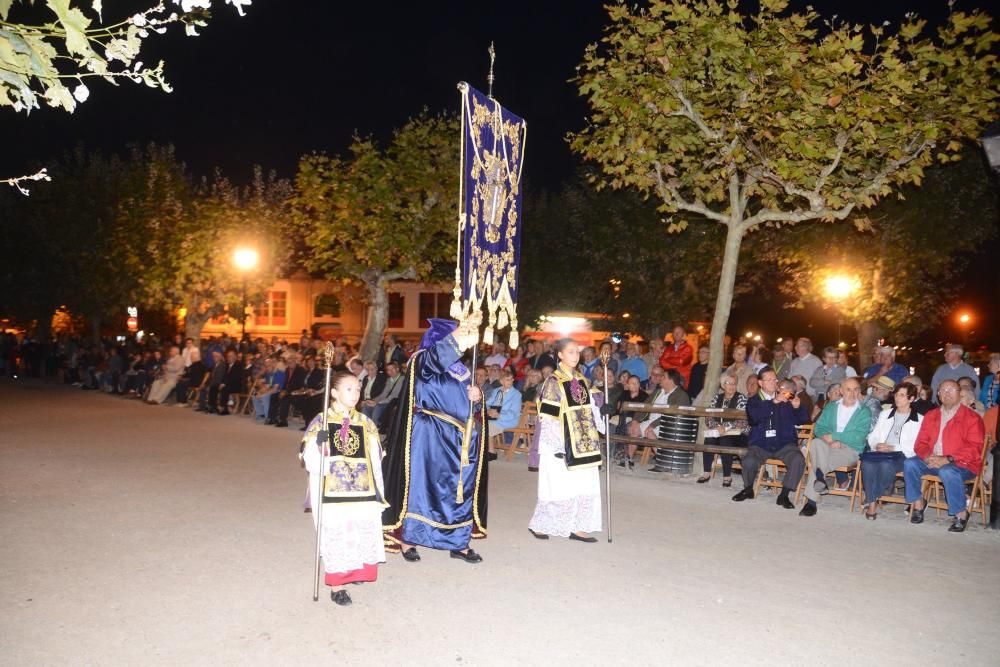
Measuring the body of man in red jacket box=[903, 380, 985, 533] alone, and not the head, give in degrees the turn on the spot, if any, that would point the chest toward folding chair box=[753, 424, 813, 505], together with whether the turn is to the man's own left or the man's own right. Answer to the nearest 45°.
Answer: approximately 45° to the man's own right

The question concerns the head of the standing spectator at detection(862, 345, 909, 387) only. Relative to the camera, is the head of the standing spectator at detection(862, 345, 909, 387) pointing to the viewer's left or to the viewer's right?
to the viewer's left

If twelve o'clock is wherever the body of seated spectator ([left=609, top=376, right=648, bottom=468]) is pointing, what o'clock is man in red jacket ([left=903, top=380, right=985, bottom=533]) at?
The man in red jacket is roughly at 9 o'clock from the seated spectator.

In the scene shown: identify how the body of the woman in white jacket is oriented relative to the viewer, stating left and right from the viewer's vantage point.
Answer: facing the viewer and to the left of the viewer

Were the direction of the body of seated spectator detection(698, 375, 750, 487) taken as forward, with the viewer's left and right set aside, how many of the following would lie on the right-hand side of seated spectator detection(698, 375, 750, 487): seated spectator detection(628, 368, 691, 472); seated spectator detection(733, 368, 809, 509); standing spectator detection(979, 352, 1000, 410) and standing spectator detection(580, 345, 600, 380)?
2

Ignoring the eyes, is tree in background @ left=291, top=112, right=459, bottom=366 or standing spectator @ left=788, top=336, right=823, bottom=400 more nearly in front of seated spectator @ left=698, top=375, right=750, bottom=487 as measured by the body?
the tree in background

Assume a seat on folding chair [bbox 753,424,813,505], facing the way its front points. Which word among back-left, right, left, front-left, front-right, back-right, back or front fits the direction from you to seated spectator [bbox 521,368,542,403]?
right

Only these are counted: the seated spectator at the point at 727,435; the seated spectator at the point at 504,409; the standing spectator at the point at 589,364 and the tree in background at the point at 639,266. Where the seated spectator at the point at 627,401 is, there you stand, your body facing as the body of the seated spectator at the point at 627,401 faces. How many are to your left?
1

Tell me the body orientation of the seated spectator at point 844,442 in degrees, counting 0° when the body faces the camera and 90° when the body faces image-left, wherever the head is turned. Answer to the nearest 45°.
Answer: approximately 45°

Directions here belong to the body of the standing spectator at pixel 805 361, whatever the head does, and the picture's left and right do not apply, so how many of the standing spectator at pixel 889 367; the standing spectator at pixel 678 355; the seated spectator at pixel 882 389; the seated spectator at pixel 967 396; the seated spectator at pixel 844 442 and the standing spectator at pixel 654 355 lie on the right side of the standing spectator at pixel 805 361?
2

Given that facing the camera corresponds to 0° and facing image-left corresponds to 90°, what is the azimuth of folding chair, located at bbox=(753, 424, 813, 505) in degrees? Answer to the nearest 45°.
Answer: approximately 45°

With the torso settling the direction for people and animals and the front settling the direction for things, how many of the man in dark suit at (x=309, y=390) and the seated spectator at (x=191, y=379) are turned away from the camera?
0
